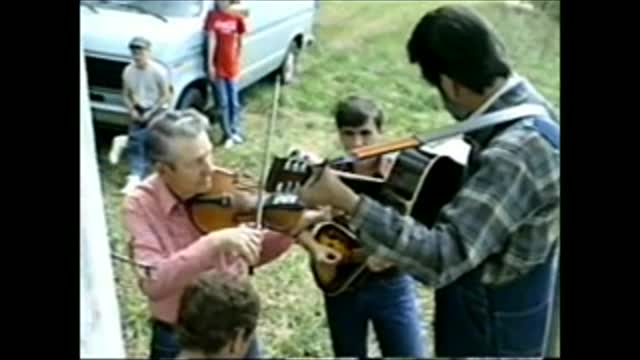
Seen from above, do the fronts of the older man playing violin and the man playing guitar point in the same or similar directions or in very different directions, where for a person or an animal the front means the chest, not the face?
very different directions

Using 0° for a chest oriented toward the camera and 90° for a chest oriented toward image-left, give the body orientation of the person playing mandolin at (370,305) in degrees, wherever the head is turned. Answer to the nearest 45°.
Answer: approximately 0°

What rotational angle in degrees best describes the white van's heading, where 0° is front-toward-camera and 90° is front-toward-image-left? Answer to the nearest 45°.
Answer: approximately 45°

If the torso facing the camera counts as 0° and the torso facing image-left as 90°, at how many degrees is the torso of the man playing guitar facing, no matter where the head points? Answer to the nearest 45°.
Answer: approximately 90°

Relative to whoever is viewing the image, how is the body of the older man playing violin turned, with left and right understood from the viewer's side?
facing to the right of the viewer
